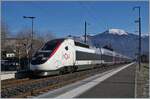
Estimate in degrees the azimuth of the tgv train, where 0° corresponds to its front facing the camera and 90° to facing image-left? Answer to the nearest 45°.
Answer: approximately 45°
